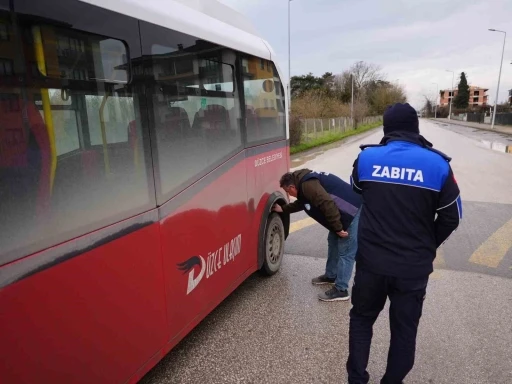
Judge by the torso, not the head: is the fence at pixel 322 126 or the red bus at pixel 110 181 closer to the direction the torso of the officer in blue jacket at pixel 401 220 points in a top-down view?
the fence

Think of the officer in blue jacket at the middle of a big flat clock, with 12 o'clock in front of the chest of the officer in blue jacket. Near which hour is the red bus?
The red bus is roughly at 8 o'clock from the officer in blue jacket.

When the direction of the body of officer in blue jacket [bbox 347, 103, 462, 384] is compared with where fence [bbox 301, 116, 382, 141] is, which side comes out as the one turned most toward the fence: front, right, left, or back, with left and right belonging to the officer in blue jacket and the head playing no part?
front

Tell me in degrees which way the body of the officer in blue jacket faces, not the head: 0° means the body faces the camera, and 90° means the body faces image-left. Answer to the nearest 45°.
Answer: approximately 180°
